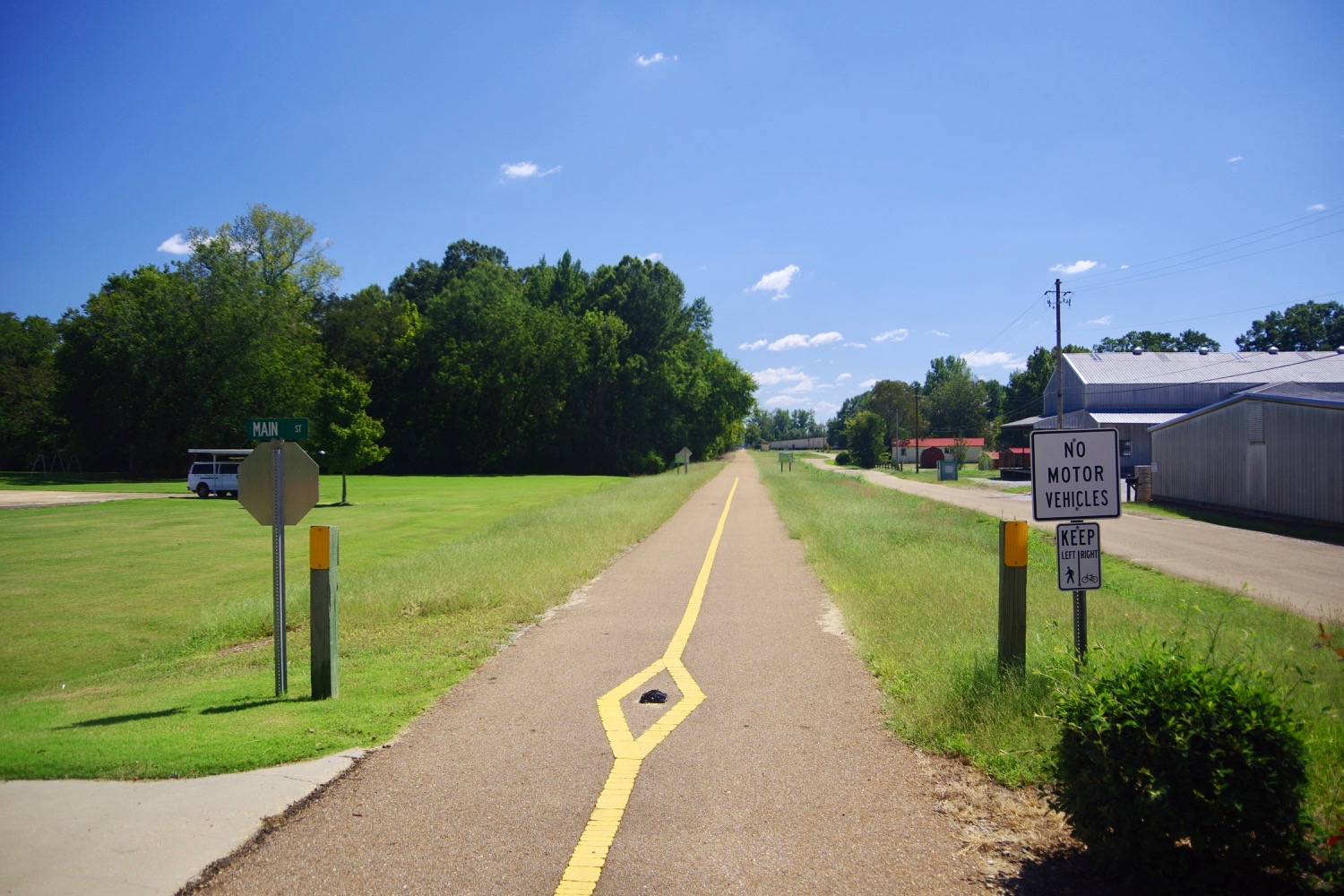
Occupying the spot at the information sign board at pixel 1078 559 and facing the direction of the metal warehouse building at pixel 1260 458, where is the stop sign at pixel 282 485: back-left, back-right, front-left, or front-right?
back-left

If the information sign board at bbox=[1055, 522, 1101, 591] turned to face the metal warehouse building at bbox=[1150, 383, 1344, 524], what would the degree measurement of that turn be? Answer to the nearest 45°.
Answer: approximately 180°

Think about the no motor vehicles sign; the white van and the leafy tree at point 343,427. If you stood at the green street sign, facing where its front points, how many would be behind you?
2

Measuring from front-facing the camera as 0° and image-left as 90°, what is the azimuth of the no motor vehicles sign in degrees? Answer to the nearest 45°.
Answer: approximately 0°

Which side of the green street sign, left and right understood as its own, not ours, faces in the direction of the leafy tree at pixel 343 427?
back

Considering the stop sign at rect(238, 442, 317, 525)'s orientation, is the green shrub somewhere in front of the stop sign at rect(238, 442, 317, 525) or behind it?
behind

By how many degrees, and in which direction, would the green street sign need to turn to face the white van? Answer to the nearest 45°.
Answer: approximately 180°

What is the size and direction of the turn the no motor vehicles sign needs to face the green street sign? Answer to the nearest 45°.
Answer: approximately 90° to its right

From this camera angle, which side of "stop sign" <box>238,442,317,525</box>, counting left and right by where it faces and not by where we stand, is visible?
back
